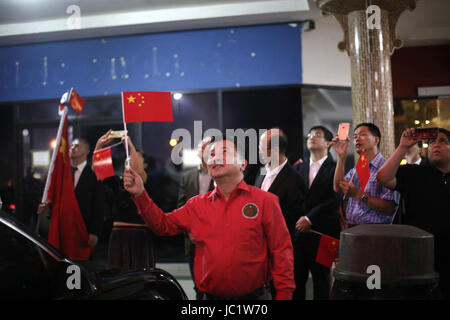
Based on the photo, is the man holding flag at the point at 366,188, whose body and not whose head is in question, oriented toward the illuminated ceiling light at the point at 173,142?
no

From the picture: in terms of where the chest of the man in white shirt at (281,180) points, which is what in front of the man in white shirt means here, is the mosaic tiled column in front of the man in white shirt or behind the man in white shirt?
behind

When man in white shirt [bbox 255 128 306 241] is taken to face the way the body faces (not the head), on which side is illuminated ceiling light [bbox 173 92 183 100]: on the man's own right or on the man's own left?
on the man's own right

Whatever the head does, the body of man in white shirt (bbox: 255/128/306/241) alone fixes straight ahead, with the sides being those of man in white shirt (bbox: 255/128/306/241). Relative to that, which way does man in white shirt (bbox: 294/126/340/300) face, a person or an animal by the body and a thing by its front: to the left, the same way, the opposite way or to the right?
the same way

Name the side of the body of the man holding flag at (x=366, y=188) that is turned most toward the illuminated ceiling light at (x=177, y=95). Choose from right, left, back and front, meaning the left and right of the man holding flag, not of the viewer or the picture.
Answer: right

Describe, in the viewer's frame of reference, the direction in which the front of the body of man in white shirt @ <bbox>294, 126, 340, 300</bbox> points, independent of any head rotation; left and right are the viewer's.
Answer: facing the viewer and to the left of the viewer

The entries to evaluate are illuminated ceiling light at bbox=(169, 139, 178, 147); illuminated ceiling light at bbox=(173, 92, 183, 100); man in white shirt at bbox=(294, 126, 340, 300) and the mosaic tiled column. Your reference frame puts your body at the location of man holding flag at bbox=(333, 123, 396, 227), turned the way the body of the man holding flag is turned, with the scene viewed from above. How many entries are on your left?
0

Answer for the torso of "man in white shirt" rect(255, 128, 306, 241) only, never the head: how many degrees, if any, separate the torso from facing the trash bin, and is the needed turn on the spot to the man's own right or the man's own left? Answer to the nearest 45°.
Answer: approximately 45° to the man's own left

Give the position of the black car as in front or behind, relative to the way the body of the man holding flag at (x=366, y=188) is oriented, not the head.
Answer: in front

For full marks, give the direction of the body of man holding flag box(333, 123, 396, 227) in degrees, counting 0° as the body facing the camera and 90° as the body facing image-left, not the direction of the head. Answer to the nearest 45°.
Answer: approximately 45°

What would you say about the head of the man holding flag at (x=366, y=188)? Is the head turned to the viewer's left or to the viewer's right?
to the viewer's left
